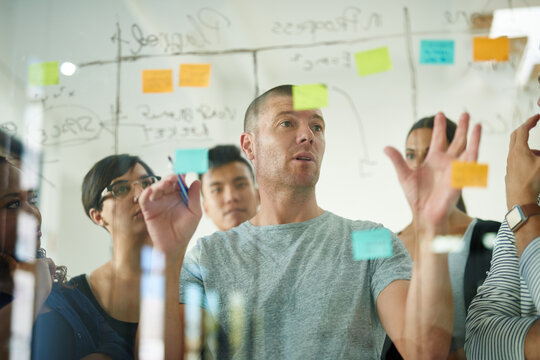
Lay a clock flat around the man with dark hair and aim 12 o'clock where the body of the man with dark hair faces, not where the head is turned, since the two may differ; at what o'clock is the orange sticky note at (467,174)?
The orange sticky note is roughly at 10 o'clock from the man with dark hair.

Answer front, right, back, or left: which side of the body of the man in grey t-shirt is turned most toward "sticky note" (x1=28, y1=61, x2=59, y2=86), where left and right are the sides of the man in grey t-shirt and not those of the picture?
right

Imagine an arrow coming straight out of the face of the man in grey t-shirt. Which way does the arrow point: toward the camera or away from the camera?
toward the camera

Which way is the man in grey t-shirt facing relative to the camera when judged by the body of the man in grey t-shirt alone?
toward the camera

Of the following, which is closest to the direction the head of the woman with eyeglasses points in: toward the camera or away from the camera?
toward the camera

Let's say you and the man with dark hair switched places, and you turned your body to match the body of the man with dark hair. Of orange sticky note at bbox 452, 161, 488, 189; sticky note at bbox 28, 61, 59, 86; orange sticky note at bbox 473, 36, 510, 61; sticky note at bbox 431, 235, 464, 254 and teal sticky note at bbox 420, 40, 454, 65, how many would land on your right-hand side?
1
